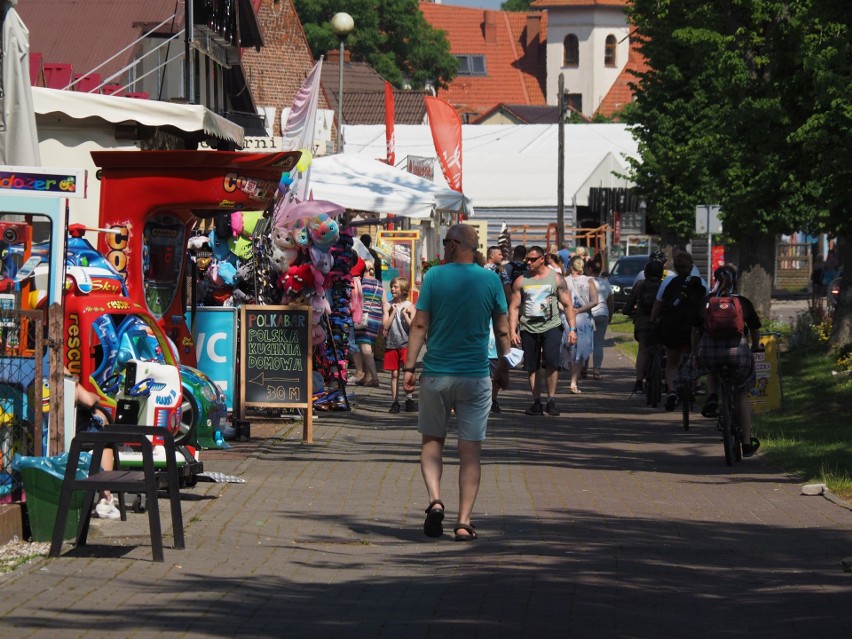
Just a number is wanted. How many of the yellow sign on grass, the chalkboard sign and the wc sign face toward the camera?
3

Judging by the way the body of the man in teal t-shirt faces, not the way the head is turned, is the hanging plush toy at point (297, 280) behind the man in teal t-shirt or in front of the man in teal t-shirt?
in front

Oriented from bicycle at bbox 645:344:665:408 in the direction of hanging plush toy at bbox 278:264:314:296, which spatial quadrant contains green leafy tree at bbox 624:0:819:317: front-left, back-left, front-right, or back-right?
back-right

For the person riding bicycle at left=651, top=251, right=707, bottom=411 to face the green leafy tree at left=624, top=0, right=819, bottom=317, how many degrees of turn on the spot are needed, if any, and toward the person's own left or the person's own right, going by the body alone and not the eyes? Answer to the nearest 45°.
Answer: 0° — they already face it

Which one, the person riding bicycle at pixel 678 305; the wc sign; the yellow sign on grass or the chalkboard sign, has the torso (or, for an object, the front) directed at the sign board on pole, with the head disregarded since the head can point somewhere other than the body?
the person riding bicycle

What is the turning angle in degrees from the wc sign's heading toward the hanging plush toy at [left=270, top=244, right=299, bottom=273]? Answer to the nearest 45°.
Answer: approximately 135° to its left

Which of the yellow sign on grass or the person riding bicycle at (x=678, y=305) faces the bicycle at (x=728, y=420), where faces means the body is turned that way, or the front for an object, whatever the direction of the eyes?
the yellow sign on grass

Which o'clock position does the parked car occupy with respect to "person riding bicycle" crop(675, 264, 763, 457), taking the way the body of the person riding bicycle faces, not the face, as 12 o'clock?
The parked car is roughly at 12 o'clock from the person riding bicycle.

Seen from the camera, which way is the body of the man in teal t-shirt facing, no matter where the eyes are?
away from the camera

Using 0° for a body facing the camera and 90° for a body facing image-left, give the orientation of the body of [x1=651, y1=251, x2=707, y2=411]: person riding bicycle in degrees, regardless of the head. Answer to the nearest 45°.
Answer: approximately 180°

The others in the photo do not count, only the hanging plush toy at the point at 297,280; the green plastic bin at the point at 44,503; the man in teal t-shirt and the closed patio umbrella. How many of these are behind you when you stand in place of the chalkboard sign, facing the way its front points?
1

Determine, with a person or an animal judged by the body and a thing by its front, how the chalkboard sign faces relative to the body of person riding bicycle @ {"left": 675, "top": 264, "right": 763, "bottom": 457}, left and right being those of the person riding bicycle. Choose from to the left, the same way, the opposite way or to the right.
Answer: the opposite way

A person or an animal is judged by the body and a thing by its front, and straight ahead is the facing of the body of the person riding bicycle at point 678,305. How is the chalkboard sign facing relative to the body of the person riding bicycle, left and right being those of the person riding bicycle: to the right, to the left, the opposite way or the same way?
the opposite way

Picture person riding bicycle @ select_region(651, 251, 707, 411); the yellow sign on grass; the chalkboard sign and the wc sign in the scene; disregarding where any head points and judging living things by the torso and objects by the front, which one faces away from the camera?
the person riding bicycle
